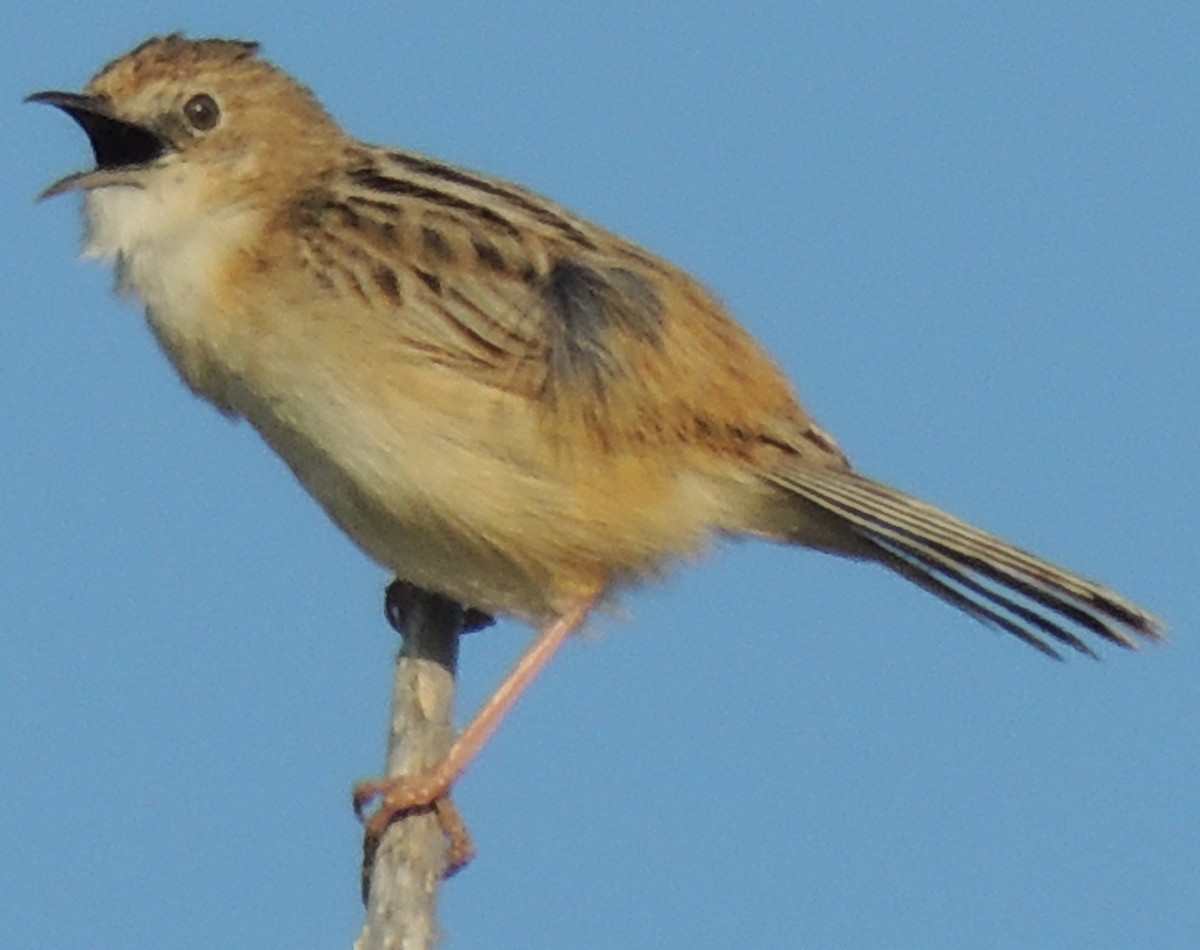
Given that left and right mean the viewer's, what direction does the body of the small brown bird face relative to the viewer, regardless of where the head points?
facing to the left of the viewer
